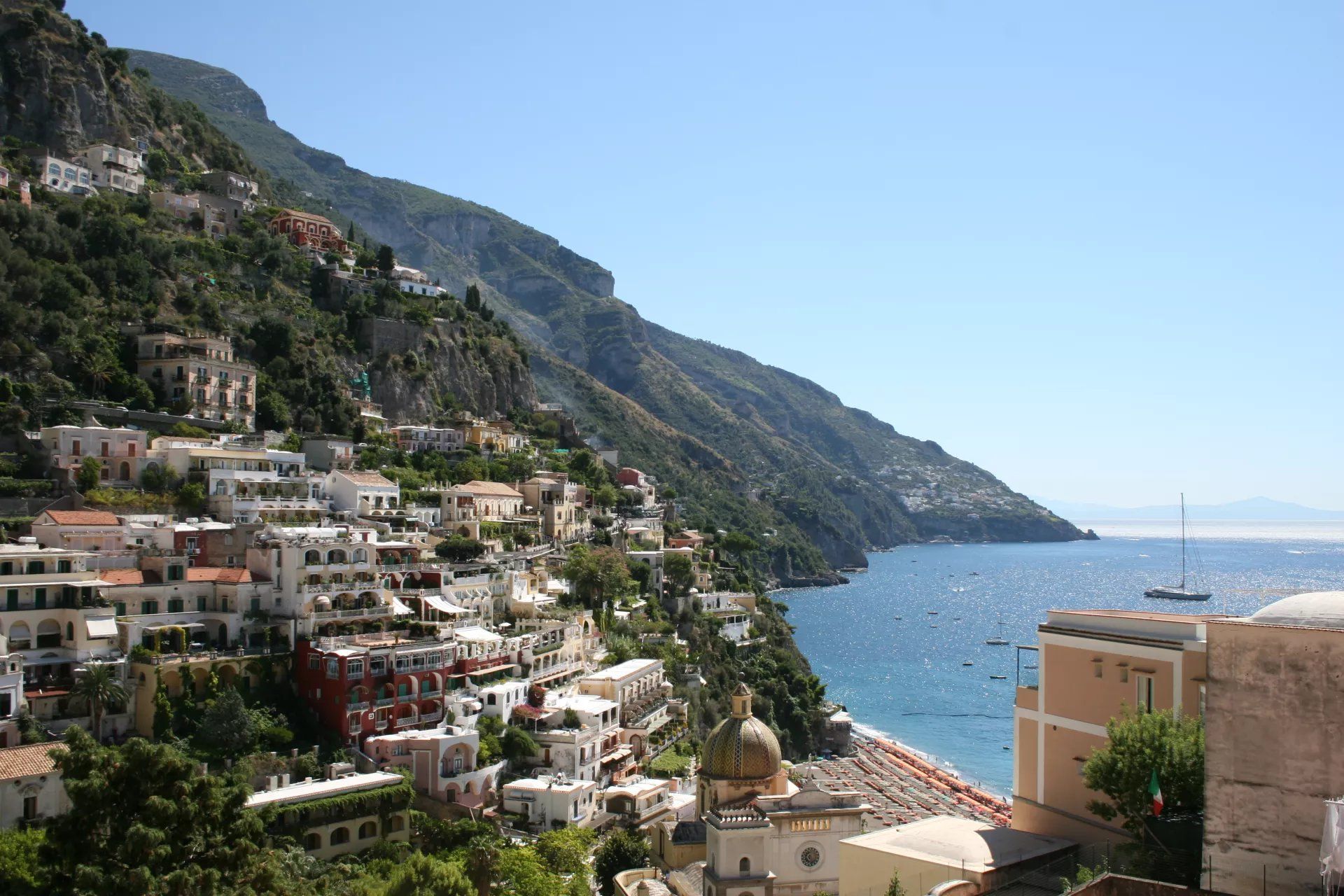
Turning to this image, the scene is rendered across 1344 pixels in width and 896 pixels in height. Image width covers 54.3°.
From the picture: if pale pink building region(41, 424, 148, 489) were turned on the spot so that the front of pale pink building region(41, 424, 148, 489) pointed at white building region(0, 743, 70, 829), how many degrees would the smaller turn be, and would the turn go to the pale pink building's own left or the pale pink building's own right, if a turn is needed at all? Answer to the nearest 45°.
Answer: approximately 45° to the pale pink building's own right

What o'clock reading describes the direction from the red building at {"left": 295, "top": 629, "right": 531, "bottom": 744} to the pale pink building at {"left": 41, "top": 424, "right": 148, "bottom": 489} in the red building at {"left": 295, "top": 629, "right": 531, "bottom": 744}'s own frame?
The pale pink building is roughly at 6 o'clock from the red building.

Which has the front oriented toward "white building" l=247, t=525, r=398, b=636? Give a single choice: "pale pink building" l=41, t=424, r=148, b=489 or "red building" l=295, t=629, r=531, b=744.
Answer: "pale pink building" l=41, t=424, r=148, b=489

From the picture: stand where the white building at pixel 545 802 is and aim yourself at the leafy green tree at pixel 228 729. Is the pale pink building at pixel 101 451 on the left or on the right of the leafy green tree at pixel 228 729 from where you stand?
right

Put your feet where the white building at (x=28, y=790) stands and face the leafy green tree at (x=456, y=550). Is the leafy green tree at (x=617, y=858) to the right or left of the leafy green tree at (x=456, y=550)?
right

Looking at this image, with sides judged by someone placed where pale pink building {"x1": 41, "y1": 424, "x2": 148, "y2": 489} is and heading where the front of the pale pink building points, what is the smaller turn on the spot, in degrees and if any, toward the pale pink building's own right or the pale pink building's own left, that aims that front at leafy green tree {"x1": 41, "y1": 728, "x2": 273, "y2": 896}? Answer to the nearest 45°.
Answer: approximately 45° to the pale pink building's own right

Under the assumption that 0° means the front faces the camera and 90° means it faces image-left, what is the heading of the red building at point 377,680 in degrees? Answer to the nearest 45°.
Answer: approximately 315°

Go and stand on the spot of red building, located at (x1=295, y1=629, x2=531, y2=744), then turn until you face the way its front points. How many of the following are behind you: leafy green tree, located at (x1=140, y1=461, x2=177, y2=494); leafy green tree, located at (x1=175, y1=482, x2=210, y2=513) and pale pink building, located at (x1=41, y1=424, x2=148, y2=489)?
3

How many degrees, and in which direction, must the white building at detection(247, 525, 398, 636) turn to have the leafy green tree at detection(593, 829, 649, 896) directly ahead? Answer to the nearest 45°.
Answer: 0° — it already faces it

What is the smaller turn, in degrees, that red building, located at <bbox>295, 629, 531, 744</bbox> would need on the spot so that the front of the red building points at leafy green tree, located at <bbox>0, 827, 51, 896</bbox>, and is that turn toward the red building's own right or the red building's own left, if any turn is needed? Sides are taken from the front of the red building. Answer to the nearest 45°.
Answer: approximately 90° to the red building's own right
